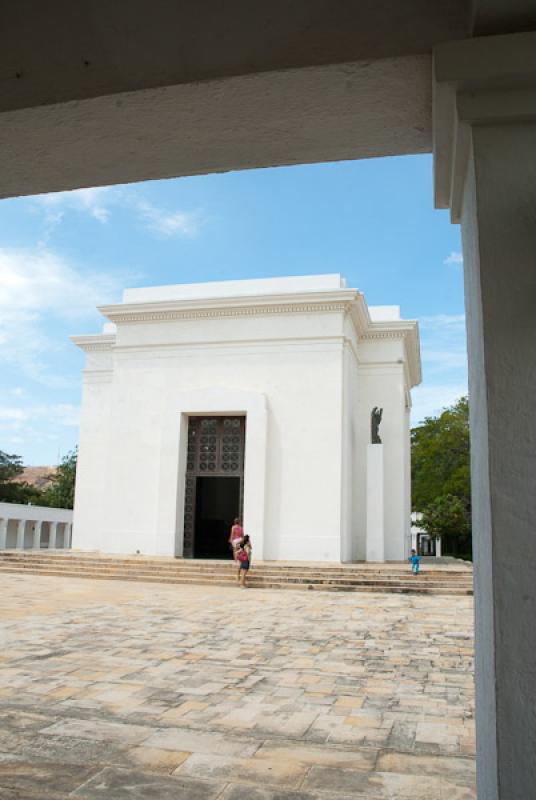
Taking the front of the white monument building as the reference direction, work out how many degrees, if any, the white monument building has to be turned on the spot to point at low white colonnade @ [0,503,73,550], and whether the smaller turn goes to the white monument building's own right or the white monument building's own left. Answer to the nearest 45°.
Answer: approximately 135° to the white monument building's own right

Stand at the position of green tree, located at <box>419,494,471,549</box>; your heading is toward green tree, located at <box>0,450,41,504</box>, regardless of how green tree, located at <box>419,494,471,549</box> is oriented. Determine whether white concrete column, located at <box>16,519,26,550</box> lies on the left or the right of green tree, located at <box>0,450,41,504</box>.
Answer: left

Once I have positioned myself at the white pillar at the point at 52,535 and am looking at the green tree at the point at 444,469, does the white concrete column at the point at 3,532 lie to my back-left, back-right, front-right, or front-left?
back-right

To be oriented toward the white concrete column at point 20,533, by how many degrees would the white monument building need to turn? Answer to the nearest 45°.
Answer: approximately 135° to its right

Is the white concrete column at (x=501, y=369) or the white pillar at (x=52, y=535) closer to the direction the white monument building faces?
the white concrete column

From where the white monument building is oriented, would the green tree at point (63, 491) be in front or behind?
behind

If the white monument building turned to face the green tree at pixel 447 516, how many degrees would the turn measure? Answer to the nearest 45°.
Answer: approximately 135° to its left

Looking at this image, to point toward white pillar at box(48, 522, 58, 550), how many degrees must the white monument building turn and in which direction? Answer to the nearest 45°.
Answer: approximately 135° to its right

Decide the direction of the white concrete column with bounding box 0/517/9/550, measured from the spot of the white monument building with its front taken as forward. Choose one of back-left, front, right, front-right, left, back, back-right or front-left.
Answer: back-right

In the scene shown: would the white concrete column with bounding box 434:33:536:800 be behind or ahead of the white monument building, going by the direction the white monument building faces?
ahead

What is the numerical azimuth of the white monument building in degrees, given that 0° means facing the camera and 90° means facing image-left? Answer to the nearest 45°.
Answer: approximately 0°

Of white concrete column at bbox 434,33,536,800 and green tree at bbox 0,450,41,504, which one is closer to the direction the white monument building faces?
the white concrete column
